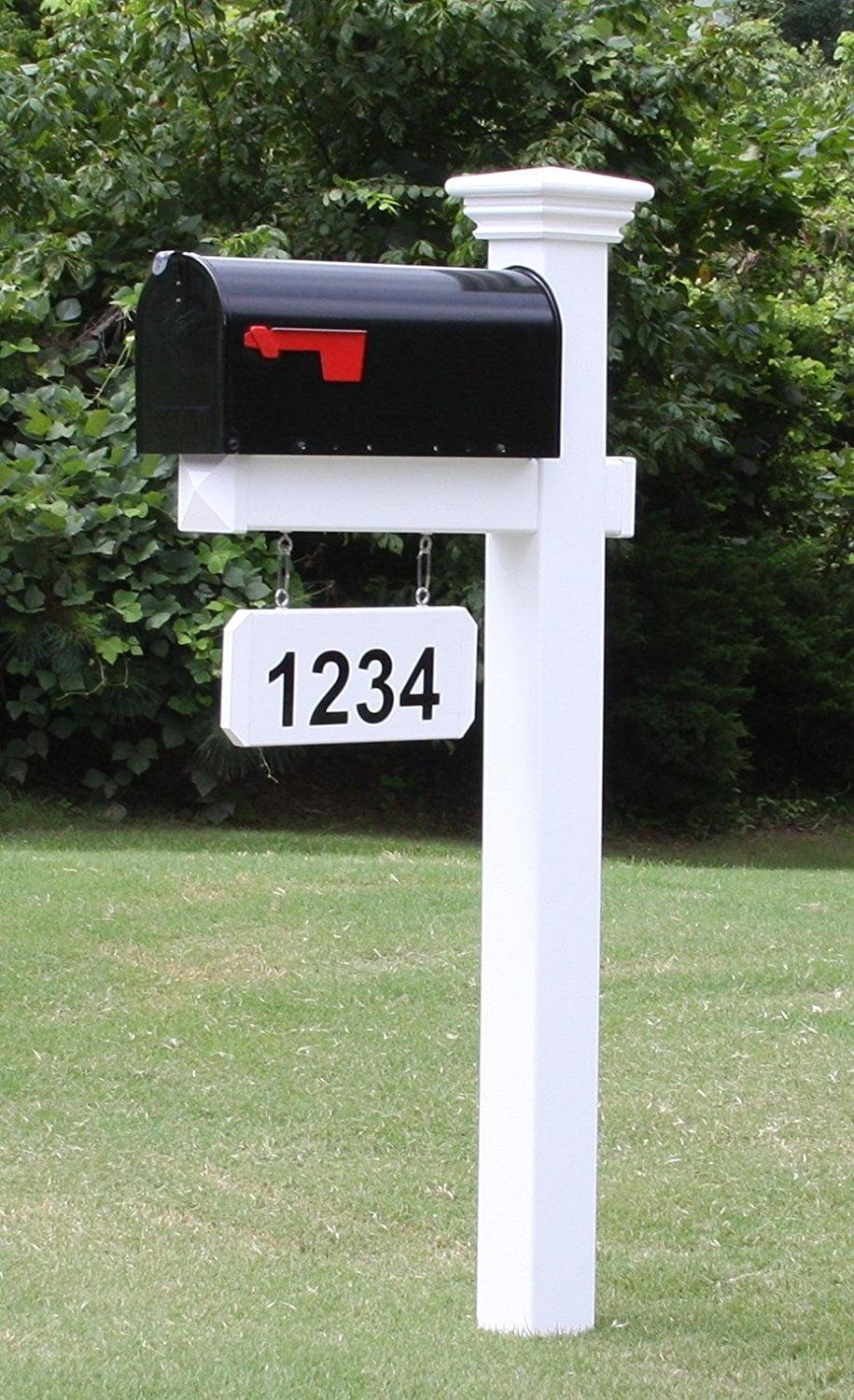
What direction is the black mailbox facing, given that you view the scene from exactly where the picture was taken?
facing the viewer and to the left of the viewer
